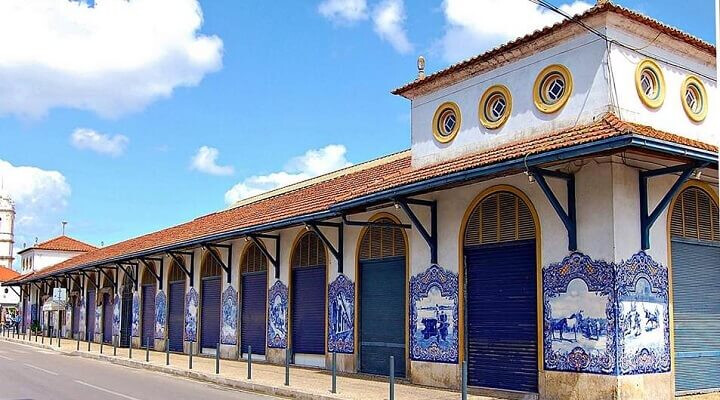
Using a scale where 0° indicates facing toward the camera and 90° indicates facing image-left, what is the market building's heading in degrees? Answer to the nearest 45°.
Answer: approximately 45°
